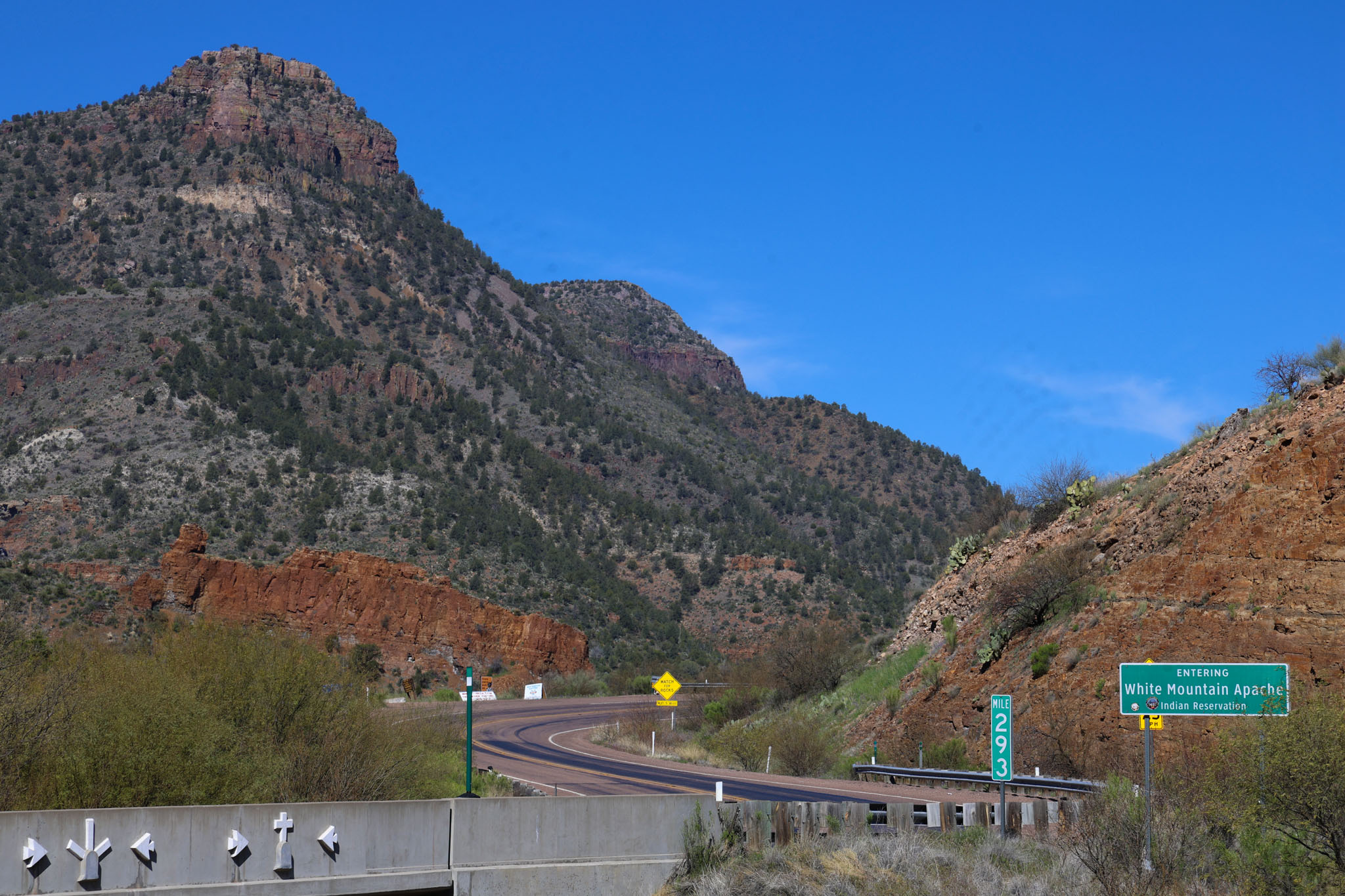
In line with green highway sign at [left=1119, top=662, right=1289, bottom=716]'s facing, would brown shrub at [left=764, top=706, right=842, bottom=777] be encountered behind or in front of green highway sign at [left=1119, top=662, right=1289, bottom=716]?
behind

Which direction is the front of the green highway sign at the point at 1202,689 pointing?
toward the camera

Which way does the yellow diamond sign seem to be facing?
toward the camera

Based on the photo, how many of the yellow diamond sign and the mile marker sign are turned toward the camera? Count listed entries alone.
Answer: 2

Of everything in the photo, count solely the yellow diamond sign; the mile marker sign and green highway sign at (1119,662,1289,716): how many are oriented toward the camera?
3

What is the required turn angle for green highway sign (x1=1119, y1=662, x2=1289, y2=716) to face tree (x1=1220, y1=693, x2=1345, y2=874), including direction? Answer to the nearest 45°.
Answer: approximately 45° to its left

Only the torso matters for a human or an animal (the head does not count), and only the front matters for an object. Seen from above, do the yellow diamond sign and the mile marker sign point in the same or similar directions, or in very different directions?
same or similar directions

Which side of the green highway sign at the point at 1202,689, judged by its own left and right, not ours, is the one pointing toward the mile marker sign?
right

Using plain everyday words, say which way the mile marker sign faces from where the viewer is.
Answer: facing the viewer
